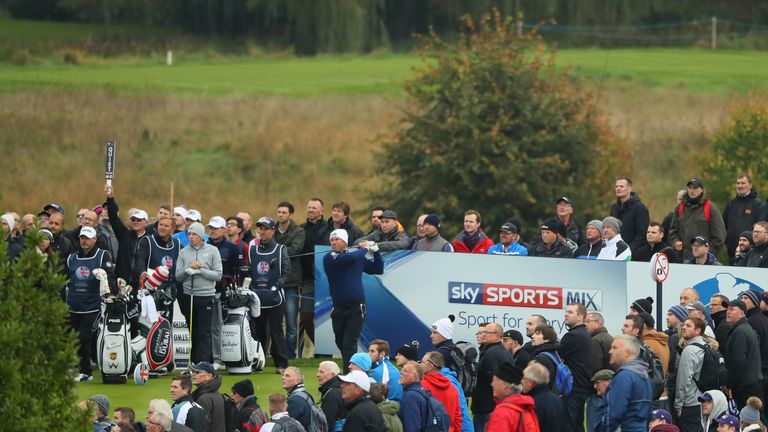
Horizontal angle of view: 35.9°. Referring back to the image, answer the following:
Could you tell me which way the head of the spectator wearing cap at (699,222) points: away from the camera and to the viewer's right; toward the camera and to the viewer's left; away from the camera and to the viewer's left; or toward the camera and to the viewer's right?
toward the camera and to the viewer's left

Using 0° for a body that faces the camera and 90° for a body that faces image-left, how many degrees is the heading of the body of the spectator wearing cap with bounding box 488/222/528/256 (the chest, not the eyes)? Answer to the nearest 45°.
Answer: approximately 45°

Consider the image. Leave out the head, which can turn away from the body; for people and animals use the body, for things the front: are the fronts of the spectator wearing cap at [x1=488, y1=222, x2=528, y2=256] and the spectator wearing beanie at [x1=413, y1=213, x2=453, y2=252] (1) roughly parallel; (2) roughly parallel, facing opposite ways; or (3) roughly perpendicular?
roughly parallel

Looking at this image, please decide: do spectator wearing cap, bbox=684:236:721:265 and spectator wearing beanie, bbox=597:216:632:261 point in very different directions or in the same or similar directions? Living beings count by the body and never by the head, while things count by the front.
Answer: same or similar directions

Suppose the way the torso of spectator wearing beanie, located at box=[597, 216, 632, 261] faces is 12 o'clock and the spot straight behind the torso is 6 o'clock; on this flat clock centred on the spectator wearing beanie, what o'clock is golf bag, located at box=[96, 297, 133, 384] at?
The golf bag is roughly at 1 o'clock from the spectator wearing beanie.

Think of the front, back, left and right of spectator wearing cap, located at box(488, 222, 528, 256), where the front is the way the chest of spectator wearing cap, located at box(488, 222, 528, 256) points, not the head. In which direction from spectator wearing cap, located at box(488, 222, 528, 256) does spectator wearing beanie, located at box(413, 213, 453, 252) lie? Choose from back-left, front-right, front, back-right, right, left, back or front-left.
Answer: front-right

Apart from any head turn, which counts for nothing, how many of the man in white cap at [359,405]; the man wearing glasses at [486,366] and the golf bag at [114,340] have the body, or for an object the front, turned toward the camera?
1

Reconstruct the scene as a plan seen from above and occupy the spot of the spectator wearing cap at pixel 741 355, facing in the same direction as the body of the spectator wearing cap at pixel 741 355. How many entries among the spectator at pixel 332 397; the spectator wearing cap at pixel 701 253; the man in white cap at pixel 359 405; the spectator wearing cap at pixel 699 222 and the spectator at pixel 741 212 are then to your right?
3

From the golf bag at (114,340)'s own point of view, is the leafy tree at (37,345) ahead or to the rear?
ahead

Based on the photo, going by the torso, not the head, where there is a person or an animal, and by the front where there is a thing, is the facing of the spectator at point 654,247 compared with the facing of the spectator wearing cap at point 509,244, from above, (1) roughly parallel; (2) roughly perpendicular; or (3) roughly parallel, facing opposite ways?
roughly parallel

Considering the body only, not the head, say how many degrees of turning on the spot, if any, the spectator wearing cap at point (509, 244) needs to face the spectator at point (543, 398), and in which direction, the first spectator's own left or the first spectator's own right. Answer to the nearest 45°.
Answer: approximately 45° to the first spectator's own left

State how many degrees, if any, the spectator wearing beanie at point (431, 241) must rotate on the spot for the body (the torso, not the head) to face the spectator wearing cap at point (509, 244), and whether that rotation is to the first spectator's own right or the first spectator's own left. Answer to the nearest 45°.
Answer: approximately 135° to the first spectator's own left

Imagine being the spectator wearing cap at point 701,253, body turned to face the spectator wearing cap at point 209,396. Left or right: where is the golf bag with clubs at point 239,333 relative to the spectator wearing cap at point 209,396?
right
